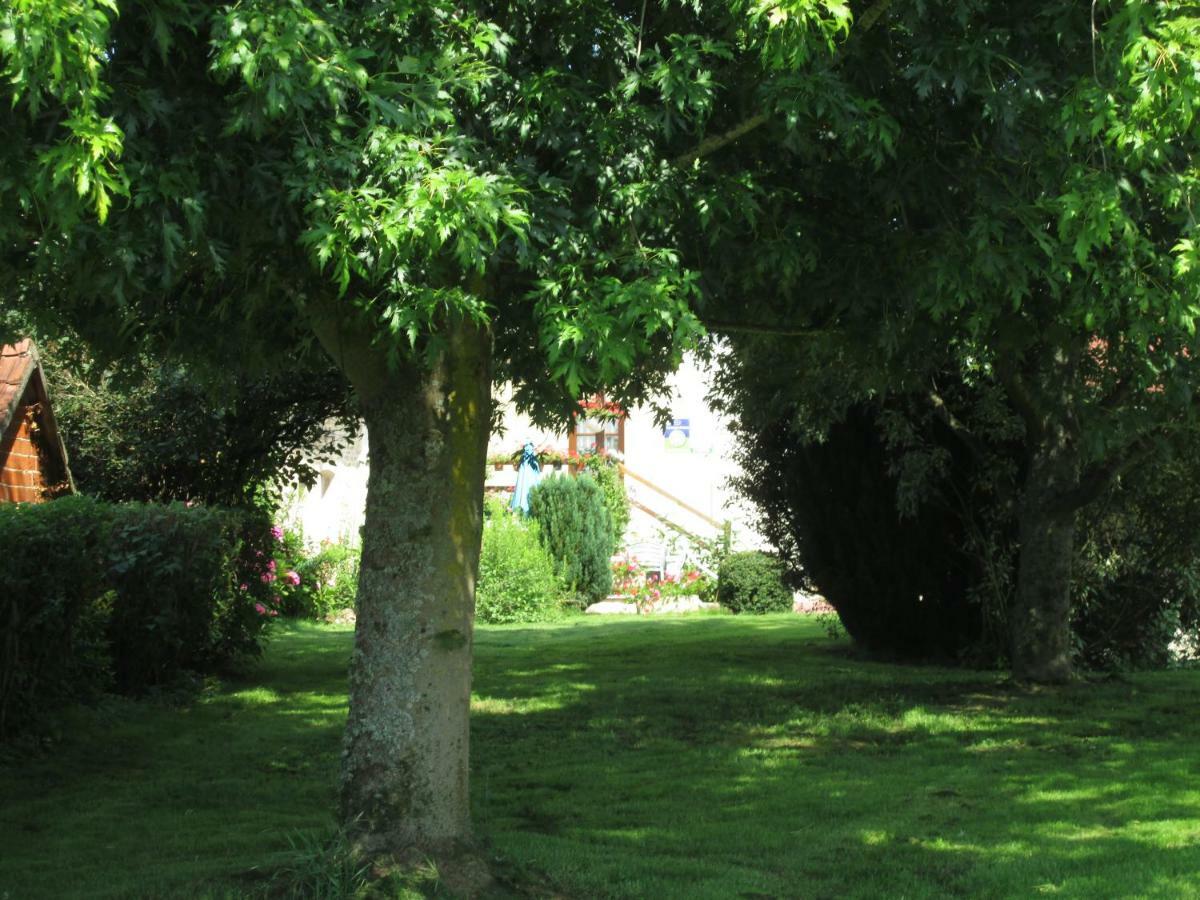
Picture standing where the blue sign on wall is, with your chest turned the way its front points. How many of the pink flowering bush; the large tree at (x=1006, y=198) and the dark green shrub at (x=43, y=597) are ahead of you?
3

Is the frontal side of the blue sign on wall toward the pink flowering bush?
yes

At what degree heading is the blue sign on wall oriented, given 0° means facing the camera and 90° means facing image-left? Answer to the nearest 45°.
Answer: approximately 0°

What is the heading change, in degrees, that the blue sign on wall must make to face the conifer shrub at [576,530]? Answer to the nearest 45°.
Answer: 0° — it already faces it

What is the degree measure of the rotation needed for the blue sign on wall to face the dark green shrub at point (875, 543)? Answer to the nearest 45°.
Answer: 0° — it already faces it

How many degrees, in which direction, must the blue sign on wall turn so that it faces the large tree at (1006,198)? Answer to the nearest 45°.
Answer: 0° — it already faces it

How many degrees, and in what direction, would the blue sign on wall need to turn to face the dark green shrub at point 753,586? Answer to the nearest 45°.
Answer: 0° — it already faces it

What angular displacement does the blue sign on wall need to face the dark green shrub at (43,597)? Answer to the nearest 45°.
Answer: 0° — it already faces it

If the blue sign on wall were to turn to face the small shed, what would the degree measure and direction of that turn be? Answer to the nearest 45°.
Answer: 0° — it already faces it
